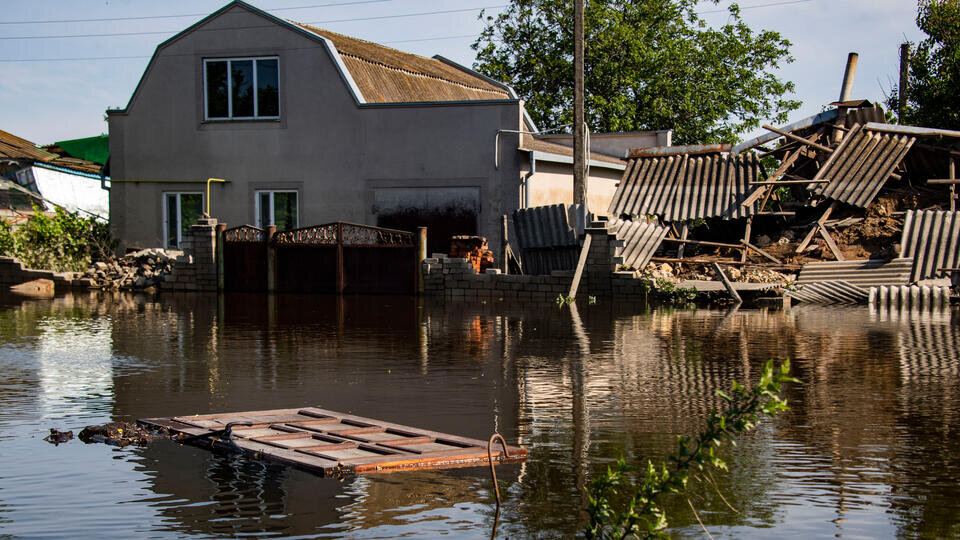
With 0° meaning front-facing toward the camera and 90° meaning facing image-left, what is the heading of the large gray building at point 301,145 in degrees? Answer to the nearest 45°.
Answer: approximately 0°

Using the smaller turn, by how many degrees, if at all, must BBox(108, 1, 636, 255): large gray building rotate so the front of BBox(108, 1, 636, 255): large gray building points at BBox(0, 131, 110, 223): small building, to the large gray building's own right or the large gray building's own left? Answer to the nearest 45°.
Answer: approximately 135° to the large gray building's own right

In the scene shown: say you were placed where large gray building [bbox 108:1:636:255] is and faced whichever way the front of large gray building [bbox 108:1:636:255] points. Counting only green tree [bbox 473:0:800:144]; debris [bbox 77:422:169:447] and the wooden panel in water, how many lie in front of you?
2

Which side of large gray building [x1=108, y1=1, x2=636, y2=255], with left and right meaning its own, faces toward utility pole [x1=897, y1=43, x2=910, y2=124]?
left

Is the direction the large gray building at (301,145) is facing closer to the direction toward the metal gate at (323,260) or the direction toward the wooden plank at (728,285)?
the metal gate

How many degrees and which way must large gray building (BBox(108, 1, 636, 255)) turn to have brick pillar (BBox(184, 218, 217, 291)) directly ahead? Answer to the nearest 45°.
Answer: approximately 45° to its right

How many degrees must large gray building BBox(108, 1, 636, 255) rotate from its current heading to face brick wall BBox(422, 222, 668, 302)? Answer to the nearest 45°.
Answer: approximately 45° to its left

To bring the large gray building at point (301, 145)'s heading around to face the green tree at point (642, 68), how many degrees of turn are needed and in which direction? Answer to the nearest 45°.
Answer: approximately 135° to its left

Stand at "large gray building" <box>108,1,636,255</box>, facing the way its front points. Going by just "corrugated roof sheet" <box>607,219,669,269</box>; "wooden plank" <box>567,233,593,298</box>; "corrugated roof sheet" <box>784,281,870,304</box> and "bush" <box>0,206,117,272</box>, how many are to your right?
1

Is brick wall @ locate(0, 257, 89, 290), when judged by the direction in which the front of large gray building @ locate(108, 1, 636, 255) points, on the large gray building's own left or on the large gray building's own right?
on the large gray building's own right

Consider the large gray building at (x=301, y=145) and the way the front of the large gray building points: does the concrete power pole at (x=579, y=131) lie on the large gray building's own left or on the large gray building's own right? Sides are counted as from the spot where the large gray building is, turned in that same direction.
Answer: on the large gray building's own left

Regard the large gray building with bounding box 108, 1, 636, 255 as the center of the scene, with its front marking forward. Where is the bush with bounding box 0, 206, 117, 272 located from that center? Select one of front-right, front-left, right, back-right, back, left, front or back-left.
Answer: right

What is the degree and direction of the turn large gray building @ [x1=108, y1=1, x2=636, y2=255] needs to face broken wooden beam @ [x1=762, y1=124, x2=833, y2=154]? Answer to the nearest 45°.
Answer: approximately 90° to its left

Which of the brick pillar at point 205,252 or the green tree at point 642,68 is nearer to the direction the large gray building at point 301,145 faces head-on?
the brick pillar

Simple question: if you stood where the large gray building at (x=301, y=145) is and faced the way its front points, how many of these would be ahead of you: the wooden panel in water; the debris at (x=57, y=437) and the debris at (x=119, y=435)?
3

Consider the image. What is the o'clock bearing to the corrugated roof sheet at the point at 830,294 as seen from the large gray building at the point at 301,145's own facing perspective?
The corrugated roof sheet is roughly at 10 o'clock from the large gray building.

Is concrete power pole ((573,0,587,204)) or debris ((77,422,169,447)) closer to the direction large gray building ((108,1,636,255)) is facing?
the debris

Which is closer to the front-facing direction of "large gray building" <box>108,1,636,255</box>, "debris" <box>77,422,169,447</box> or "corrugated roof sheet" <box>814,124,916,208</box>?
the debris
